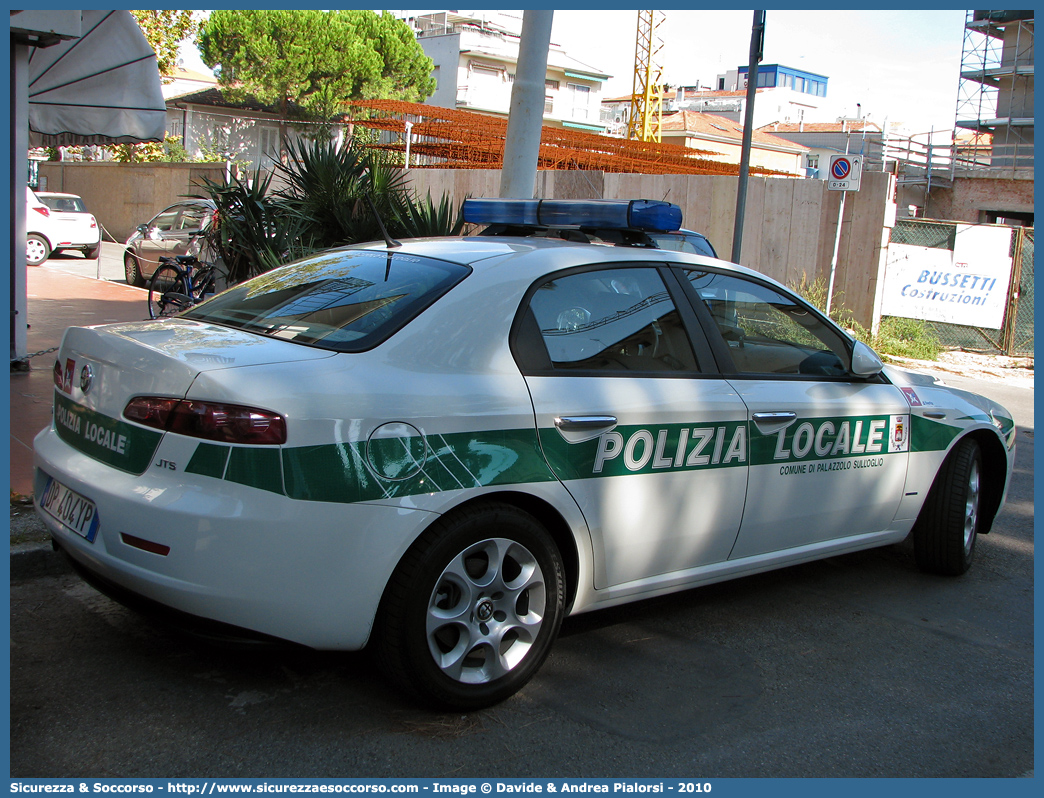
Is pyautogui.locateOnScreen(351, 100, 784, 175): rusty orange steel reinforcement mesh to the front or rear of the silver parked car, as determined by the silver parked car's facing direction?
to the rear

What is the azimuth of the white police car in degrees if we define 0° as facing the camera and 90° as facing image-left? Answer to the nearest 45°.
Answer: approximately 225°

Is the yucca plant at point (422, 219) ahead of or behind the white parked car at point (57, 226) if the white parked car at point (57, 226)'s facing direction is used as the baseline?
behind

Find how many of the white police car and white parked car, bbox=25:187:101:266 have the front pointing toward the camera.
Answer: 0

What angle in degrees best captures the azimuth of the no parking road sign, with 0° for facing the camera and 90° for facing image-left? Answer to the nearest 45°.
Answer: approximately 0°

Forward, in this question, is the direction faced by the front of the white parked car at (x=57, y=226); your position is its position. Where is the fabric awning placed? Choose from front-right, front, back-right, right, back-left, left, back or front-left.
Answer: back-left

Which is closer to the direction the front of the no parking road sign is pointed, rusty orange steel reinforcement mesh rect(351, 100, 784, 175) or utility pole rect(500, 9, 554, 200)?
the utility pole

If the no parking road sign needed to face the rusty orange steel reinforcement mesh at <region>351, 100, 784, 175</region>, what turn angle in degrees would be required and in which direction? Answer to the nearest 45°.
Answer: approximately 135° to its right

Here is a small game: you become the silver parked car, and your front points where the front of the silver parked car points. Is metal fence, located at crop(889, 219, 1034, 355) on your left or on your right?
on your left

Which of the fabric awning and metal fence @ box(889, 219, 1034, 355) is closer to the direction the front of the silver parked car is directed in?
the fabric awning

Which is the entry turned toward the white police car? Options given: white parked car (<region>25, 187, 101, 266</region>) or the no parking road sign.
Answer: the no parking road sign

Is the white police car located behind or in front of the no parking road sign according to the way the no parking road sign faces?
in front

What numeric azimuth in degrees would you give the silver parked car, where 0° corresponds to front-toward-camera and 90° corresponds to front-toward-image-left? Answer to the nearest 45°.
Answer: approximately 45°

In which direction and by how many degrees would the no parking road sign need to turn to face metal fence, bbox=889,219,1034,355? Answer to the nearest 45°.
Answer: approximately 135° to its left
